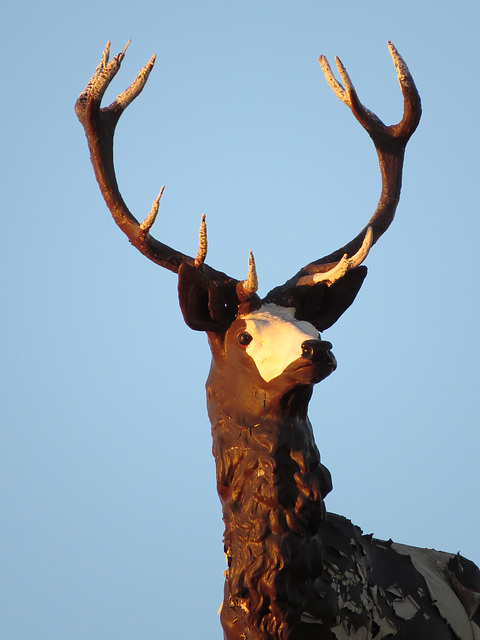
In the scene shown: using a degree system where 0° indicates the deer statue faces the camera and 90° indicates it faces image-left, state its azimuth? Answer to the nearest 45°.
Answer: approximately 45°
